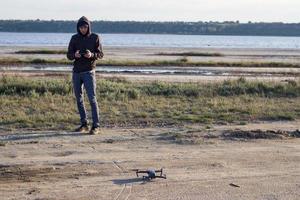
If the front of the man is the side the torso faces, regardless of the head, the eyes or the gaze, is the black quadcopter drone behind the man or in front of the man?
in front

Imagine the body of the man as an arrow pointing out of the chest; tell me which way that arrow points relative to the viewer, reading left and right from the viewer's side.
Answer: facing the viewer
